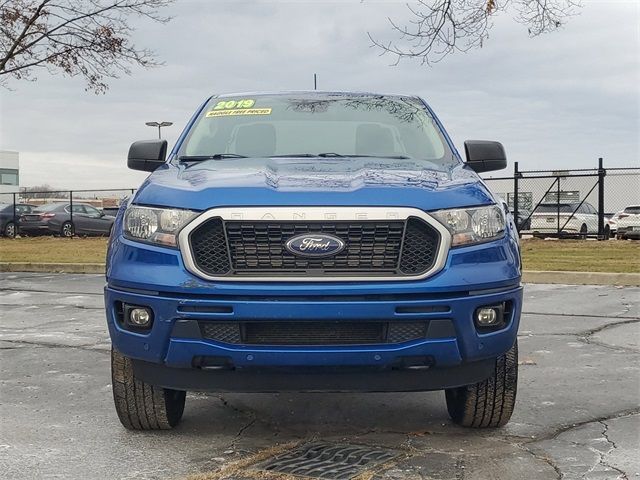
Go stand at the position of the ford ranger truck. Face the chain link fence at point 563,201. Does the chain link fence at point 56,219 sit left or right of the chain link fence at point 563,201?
left

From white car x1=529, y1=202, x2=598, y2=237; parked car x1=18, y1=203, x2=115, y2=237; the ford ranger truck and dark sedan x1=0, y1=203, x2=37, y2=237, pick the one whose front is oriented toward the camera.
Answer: the ford ranger truck

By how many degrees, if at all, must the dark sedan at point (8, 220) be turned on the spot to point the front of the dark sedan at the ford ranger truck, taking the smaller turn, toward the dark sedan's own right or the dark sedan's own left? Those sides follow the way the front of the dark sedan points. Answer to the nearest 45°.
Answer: approximately 135° to the dark sedan's own right

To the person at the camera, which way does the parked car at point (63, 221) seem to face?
facing away from the viewer and to the right of the viewer

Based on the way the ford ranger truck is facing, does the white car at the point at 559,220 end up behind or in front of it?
behind

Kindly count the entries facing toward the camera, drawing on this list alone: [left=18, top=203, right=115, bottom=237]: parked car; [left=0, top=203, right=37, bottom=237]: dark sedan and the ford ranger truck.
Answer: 1
